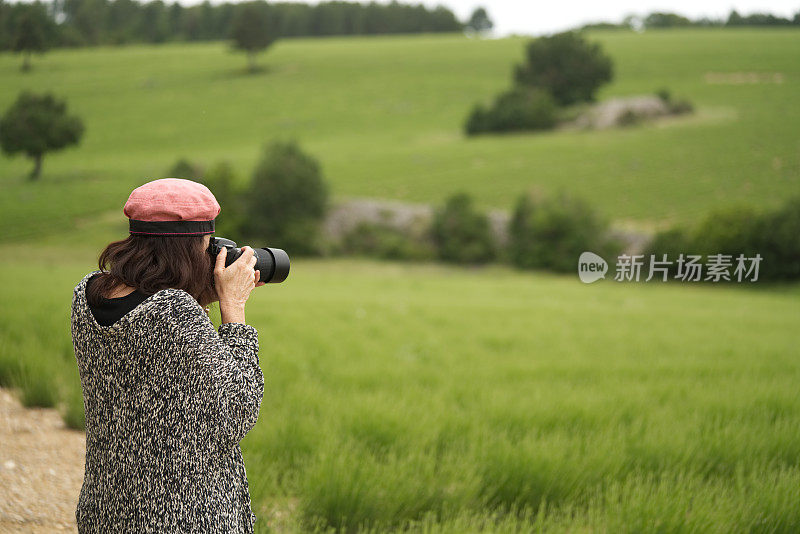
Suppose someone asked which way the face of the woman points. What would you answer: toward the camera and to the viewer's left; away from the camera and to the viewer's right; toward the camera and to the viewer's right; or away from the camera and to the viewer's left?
away from the camera and to the viewer's right

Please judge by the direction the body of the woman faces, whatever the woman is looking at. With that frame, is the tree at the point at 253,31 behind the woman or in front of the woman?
in front

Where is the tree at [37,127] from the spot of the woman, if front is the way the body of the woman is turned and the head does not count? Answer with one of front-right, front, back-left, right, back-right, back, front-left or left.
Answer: front-left

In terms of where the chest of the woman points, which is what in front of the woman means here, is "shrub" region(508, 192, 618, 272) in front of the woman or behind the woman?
in front

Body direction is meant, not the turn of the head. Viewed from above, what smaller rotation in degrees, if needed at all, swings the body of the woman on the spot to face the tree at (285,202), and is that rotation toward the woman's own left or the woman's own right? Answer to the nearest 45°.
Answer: approximately 45° to the woman's own left

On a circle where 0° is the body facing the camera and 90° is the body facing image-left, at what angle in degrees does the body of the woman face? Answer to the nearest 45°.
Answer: approximately 225°

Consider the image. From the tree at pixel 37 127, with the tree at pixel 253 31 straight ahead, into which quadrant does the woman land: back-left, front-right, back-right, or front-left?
back-right

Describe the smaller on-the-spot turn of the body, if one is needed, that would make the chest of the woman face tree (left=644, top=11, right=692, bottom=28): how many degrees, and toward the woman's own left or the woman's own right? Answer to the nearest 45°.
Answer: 0° — they already face it
